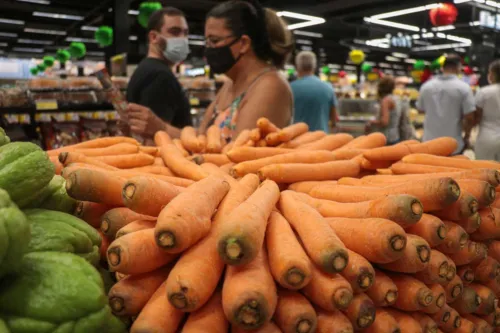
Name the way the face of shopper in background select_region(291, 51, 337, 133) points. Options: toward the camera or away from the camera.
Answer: away from the camera

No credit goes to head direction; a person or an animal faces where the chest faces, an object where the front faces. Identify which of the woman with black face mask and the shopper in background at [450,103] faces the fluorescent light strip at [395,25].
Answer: the shopper in background

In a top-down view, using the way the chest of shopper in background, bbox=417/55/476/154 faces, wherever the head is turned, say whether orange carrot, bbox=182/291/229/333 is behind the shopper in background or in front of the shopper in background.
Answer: behind

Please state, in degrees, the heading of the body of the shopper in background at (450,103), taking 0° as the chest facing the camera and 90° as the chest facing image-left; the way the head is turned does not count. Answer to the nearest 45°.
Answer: approximately 180°

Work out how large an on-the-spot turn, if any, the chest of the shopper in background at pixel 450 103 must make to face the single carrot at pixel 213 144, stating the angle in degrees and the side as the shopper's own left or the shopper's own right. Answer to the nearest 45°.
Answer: approximately 180°
